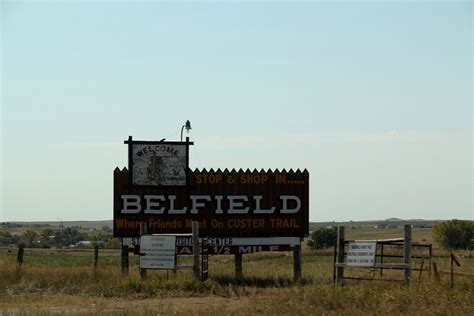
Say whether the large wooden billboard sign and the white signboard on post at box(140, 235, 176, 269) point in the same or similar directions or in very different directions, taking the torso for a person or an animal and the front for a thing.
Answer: same or similar directions

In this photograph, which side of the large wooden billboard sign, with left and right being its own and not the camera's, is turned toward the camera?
front

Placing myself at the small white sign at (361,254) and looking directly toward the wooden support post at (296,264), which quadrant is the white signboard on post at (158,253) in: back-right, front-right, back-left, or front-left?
front-left

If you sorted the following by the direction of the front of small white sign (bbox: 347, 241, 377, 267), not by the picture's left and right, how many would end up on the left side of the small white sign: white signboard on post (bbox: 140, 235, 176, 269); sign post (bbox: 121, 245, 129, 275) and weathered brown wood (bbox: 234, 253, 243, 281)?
0

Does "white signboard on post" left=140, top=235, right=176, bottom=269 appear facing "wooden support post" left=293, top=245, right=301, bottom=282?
no

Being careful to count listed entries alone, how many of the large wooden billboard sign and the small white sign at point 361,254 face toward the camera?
2

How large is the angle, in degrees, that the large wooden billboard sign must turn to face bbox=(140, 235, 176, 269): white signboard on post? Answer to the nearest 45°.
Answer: approximately 45° to its right

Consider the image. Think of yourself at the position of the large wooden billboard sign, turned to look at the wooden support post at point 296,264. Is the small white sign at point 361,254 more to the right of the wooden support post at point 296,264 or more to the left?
right

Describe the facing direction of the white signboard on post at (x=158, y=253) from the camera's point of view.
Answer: facing the viewer

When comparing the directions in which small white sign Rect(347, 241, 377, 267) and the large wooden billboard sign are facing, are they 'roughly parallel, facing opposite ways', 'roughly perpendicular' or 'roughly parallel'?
roughly parallel

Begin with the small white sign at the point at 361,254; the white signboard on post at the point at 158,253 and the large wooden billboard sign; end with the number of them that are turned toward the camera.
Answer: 3

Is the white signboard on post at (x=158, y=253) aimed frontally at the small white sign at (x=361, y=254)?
no

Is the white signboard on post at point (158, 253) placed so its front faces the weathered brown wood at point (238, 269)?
no

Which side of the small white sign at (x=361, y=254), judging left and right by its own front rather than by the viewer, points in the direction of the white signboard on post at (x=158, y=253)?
right

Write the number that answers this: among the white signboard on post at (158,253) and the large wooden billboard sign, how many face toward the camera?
2
